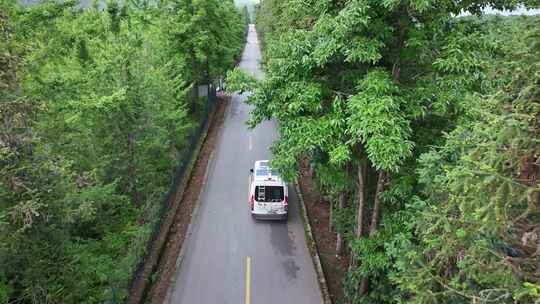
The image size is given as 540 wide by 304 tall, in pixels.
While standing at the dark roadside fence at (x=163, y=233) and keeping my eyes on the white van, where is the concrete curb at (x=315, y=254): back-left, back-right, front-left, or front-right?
front-right

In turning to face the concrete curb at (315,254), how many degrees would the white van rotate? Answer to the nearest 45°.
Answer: approximately 135° to its right

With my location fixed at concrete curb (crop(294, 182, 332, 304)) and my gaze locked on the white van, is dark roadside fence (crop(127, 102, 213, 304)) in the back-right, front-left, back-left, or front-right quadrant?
front-left

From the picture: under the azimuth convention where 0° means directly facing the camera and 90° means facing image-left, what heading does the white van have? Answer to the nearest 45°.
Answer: approximately 180°
